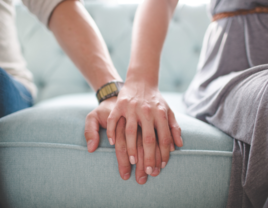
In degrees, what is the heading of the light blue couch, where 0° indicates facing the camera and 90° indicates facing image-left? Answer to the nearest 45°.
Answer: approximately 0°

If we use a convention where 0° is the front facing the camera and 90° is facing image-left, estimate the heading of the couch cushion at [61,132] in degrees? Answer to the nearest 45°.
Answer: approximately 0°
